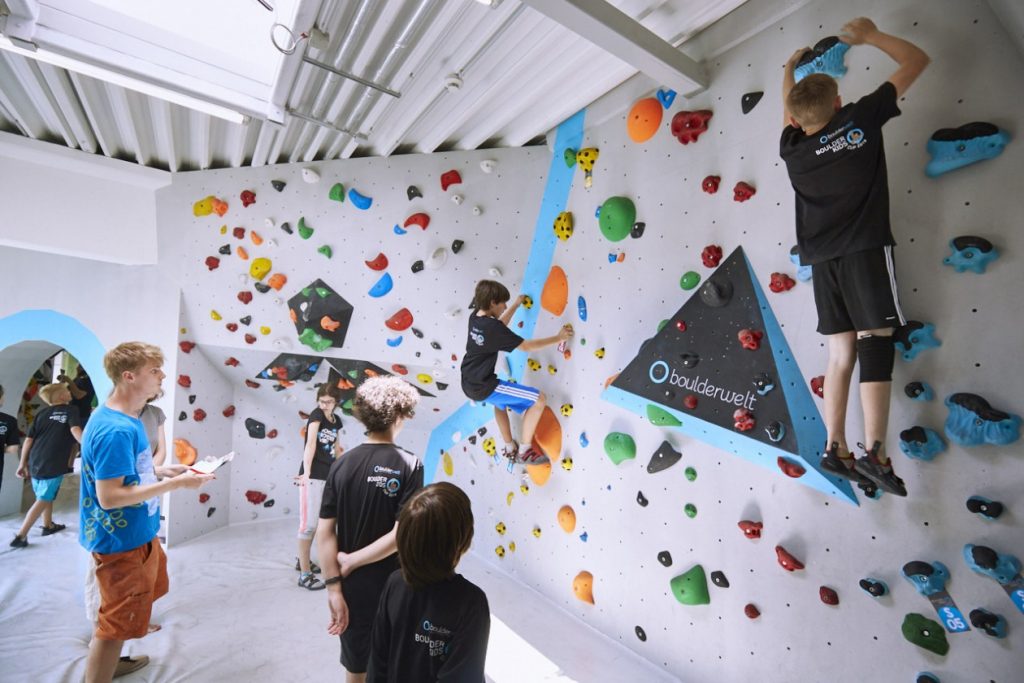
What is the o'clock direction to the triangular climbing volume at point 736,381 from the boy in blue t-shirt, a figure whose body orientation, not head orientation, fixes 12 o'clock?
The triangular climbing volume is roughly at 1 o'clock from the boy in blue t-shirt.

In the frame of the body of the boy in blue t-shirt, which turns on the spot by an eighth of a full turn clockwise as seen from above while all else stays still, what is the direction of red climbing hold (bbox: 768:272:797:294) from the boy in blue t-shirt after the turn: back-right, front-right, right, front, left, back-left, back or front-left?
front

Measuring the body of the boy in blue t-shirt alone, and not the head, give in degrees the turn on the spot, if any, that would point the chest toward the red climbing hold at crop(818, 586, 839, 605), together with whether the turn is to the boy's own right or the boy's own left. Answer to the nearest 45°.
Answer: approximately 45° to the boy's own right

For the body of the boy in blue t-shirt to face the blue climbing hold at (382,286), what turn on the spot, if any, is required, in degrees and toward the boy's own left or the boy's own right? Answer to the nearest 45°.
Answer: approximately 45° to the boy's own left

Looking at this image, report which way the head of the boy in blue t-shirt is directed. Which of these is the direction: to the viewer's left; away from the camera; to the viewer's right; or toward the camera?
to the viewer's right

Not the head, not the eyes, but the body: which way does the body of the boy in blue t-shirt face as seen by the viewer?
to the viewer's right

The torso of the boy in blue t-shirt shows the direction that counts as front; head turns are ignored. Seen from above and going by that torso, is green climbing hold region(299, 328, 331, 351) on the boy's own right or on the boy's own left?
on the boy's own left

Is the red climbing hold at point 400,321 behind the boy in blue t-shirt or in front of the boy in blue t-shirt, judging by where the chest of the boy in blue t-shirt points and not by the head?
in front

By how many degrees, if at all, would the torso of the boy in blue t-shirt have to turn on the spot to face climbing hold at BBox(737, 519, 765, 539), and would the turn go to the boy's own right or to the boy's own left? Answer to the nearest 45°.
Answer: approximately 45° to the boy's own right

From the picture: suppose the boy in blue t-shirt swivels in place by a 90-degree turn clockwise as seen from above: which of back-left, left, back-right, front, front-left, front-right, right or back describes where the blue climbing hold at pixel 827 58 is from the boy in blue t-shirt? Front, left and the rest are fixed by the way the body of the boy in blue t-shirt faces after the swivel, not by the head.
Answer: front-left

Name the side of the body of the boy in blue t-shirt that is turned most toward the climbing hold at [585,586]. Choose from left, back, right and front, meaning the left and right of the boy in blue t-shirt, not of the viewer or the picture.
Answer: front

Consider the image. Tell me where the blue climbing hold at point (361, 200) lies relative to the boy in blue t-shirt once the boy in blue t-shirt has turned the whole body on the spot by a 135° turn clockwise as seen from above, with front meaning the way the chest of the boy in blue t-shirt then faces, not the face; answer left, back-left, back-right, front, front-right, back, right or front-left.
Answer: back
